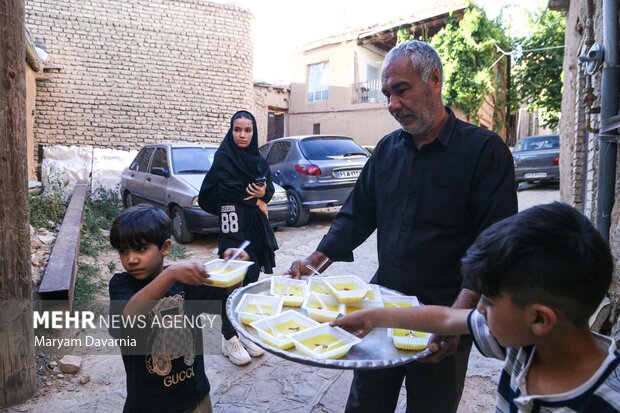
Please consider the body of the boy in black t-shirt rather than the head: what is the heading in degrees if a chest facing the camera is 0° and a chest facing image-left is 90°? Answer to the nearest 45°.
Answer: approximately 0°

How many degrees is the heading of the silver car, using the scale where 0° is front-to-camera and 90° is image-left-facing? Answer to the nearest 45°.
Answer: approximately 315°

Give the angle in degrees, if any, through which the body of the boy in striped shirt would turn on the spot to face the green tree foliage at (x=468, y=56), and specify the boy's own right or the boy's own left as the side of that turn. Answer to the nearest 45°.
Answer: approximately 135° to the boy's own right

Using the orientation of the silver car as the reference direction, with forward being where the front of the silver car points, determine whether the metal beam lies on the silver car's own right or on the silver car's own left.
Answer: on the silver car's own right

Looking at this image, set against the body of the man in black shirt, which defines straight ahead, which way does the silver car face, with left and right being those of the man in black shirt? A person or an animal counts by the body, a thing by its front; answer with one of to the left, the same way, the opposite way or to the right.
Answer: to the left

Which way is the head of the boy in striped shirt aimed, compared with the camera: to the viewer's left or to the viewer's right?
to the viewer's left

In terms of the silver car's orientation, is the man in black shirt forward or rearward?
forward

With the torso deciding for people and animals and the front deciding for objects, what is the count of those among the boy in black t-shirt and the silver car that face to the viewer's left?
0

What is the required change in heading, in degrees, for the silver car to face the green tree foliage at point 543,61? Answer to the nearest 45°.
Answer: approximately 90° to its left

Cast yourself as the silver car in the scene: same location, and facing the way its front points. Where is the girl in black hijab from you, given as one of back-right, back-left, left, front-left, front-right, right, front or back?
front-right
